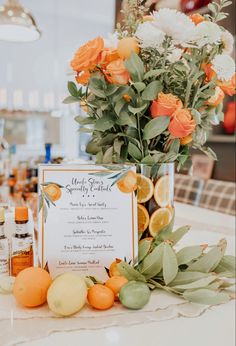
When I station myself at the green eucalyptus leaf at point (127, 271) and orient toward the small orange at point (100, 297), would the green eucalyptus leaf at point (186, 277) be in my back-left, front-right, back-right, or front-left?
back-left

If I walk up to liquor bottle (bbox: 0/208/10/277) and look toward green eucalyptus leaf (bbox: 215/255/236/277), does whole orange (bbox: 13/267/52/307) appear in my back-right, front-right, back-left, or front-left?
front-right

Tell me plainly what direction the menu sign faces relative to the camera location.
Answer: facing the viewer
